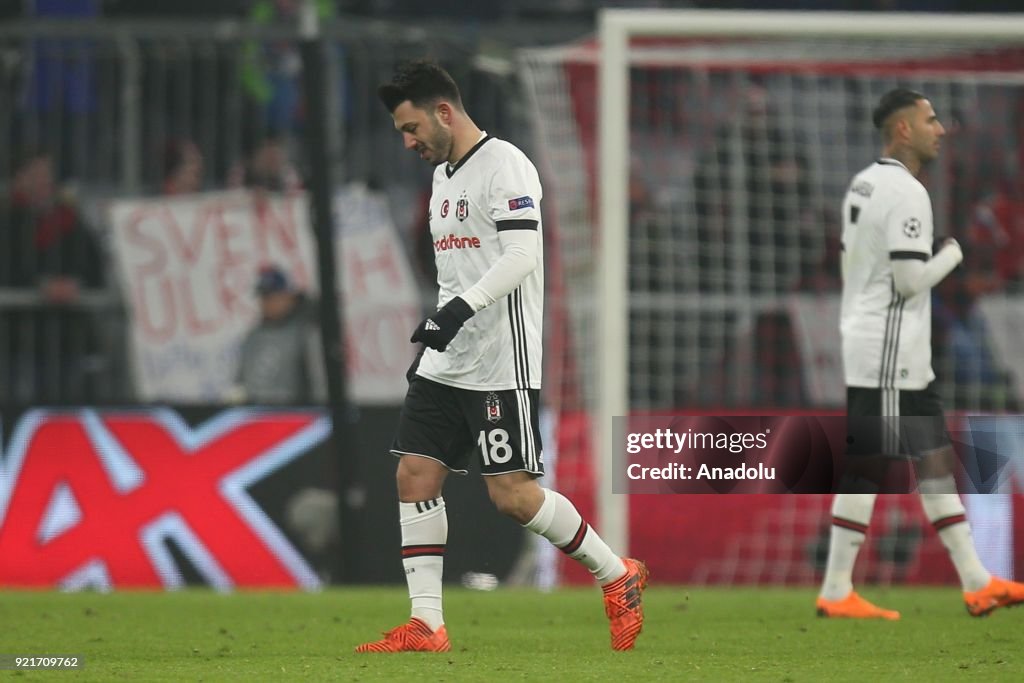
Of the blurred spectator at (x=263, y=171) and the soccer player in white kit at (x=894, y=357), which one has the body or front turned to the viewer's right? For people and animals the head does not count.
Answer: the soccer player in white kit

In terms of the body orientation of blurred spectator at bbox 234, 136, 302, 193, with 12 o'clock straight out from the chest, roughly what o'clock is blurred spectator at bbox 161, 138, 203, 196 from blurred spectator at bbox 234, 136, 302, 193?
blurred spectator at bbox 161, 138, 203, 196 is roughly at 3 o'clock from blurred spectator at bbox 234, 136, 302, 193.

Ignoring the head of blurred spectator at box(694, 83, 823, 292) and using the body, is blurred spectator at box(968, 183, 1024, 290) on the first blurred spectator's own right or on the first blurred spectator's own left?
on the first blurred spectator's own left

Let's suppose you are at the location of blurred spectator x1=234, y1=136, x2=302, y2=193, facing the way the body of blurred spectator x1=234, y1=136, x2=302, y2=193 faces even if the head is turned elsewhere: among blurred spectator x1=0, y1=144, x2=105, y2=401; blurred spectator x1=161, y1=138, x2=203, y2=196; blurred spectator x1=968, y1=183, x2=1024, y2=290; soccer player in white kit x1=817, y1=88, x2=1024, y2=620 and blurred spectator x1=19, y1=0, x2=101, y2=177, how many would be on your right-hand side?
3

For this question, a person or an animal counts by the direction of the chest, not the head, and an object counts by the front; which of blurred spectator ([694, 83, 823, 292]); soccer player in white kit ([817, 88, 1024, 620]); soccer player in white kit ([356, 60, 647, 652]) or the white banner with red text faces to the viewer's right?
soccer player in white kit ([817, 88, 1024, 620])

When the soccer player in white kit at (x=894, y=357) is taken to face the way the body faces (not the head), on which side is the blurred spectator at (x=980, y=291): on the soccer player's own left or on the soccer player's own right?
on the soccer player's own left

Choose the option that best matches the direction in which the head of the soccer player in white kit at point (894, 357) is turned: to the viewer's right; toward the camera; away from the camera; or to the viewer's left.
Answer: to the viewer's right

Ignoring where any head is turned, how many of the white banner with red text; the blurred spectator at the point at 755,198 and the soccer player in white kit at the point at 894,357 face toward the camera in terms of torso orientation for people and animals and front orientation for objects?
2
